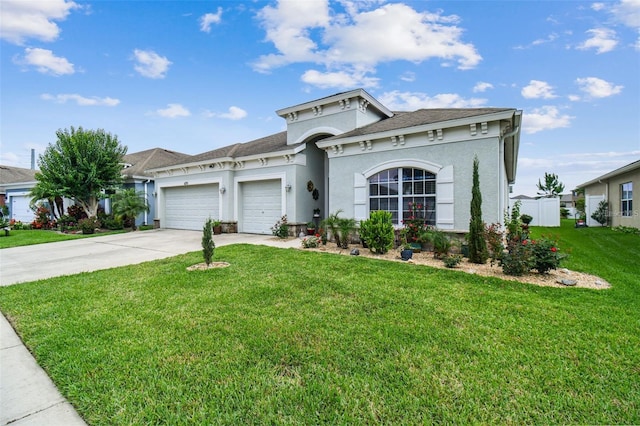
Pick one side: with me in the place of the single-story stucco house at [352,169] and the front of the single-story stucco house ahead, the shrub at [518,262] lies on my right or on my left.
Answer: on my left

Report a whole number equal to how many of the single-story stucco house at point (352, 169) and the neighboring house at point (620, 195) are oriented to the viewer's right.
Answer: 0

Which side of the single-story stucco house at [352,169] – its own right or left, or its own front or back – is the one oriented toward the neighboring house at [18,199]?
right

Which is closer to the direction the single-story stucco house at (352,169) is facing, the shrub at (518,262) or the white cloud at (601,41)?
the shrub

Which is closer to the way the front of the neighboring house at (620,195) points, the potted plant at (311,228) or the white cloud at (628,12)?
the potted plant

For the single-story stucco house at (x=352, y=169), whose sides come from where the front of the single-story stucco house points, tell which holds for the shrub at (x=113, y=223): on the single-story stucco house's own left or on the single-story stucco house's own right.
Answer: on the single-story stucco house's own right

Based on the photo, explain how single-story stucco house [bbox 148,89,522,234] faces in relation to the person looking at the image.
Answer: facing the viewer and to the left of the viewer

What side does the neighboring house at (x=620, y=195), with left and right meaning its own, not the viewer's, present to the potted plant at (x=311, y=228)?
right

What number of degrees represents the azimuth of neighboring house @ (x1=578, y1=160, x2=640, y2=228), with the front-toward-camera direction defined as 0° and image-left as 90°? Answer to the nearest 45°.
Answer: approximately 45°
